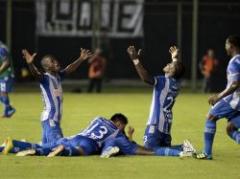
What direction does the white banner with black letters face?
toward the camera

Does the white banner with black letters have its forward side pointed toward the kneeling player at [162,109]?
yes

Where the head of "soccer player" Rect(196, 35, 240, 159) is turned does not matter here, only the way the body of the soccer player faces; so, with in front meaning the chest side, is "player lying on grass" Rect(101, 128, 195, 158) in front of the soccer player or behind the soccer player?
in front

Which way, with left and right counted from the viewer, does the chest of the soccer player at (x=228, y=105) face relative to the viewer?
facing to the left of the viewer

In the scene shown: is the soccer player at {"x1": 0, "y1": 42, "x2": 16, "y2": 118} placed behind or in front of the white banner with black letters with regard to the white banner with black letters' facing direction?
in front

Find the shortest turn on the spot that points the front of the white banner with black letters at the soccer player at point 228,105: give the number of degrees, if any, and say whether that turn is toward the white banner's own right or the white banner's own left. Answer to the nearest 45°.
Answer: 0° — it already faces them

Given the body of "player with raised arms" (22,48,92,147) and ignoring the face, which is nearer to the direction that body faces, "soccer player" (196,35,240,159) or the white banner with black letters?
the soccer player

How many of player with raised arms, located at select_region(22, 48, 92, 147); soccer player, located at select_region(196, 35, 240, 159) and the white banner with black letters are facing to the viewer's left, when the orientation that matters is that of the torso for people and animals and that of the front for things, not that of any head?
1

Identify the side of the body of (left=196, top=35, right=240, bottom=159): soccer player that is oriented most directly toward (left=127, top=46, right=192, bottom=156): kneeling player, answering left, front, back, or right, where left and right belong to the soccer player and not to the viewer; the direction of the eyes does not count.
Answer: front

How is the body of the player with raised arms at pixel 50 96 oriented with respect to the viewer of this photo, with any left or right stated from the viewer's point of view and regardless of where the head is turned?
facing the viewer and to the right of the viewer

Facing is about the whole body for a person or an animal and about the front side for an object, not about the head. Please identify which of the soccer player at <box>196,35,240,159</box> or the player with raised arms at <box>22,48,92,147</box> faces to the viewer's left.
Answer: the soccer player
